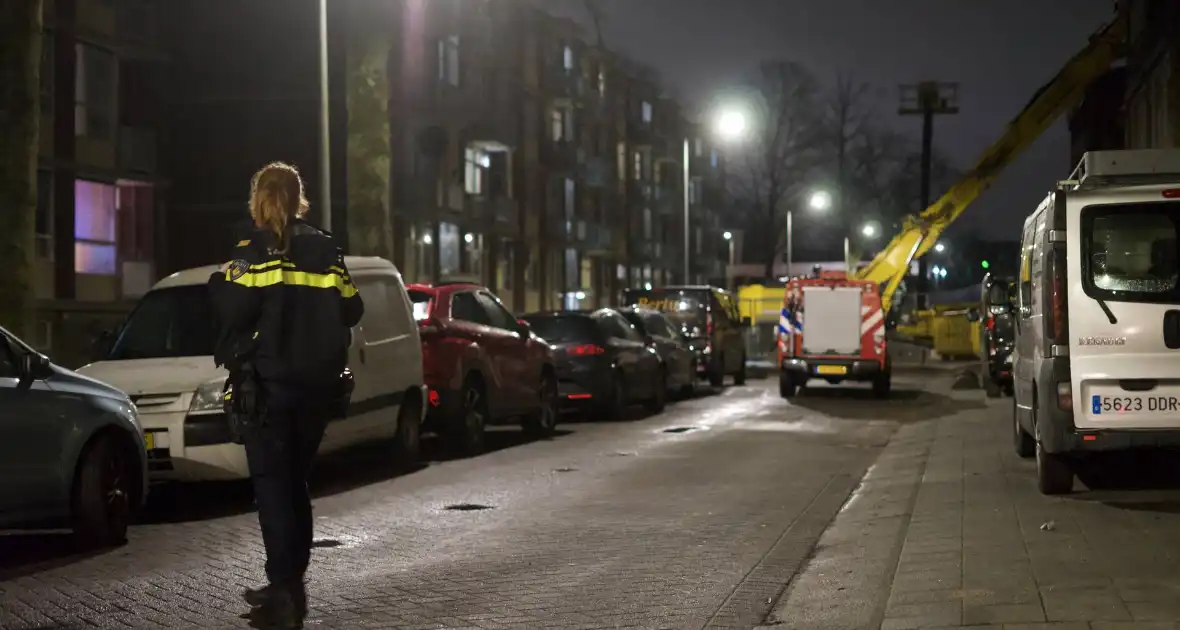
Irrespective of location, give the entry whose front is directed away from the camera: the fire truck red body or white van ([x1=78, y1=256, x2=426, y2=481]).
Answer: the fire truck red body

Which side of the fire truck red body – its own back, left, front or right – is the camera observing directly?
back

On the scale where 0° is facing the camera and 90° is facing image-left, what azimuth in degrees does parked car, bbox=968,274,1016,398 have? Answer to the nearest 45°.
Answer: approximately 180°

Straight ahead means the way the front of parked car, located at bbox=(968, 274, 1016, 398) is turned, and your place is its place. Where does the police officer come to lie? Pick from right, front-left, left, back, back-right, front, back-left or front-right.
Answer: back

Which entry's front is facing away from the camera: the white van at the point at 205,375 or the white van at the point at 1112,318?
the white van at the point at 1112,318

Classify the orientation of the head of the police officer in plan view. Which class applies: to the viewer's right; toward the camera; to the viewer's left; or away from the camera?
away from the camera

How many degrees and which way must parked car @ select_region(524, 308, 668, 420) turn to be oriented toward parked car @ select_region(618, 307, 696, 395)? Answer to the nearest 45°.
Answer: approximately 45° to its left

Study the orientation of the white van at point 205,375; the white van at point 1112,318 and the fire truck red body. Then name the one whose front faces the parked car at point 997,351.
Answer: the white van at point 1112,318

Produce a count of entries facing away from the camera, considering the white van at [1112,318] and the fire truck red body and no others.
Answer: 2

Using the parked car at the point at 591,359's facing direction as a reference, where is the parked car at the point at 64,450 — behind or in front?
behind

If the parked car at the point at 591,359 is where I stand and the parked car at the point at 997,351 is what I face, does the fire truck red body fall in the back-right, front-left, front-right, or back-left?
front-left

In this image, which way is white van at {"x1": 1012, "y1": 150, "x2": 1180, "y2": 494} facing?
away from the camera

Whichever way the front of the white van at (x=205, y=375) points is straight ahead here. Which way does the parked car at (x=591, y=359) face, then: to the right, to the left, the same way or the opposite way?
the opposite way

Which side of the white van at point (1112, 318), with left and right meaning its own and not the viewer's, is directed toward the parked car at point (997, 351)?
front

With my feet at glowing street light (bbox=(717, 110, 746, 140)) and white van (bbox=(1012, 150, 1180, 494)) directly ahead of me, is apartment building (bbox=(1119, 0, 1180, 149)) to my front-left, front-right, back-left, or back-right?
front-left

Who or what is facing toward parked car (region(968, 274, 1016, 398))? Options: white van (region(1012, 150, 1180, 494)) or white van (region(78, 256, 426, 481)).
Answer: white van (region(1012, 150, 1180, 494))

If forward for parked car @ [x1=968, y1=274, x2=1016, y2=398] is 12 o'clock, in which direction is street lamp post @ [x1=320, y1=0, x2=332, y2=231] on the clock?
The street lamp post is roughly at 8 o'clock from the parked car.

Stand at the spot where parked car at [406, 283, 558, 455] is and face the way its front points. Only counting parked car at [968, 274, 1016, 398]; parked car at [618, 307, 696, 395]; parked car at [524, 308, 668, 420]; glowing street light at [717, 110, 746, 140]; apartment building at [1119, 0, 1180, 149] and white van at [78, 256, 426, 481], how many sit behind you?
1
